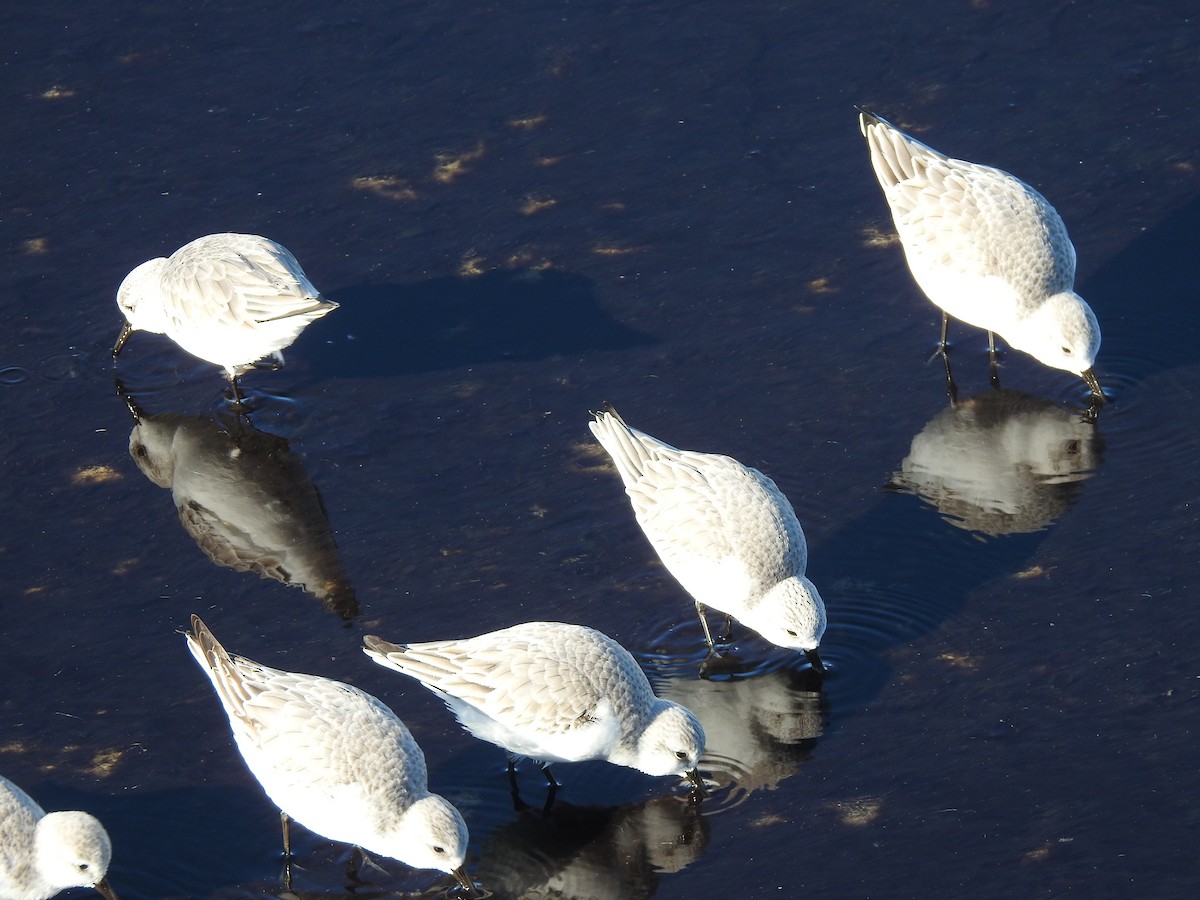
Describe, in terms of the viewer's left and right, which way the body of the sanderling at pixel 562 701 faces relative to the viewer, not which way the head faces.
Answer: facing to the right of the viewer

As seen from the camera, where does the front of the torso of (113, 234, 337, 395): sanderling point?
to the viewer's left

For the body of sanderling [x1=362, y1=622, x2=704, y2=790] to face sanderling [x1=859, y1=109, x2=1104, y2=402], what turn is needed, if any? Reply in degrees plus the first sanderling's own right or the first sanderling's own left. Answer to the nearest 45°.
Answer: approximately 45° to the first sanderling's own left

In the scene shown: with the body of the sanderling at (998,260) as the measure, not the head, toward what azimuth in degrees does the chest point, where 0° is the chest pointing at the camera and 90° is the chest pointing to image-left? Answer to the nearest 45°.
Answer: approximately 315°

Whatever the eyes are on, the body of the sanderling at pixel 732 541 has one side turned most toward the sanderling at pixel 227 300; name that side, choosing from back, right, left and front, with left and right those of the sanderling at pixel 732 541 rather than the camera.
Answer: back

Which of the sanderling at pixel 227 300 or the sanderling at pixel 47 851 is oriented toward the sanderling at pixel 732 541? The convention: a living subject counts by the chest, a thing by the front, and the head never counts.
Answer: the sanderling at pixel 47 851

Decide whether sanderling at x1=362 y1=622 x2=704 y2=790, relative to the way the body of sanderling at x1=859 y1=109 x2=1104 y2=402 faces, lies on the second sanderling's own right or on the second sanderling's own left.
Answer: on the second sanderling's own right

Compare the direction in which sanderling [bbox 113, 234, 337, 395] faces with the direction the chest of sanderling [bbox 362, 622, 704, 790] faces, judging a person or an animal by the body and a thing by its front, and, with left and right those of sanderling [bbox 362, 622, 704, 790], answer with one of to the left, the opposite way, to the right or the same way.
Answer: the opposite way

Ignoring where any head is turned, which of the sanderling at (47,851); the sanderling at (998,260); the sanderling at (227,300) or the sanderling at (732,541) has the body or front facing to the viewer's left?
the sanderling at (227,300)

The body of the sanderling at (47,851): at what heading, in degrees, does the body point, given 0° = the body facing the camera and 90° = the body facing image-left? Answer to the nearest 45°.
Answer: approximately 270°

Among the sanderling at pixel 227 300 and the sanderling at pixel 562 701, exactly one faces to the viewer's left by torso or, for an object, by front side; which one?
the sanderling at pixel 227 300

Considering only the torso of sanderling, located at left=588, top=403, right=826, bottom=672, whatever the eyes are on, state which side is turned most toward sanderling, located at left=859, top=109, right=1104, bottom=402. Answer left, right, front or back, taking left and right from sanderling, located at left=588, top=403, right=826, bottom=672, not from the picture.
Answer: left
